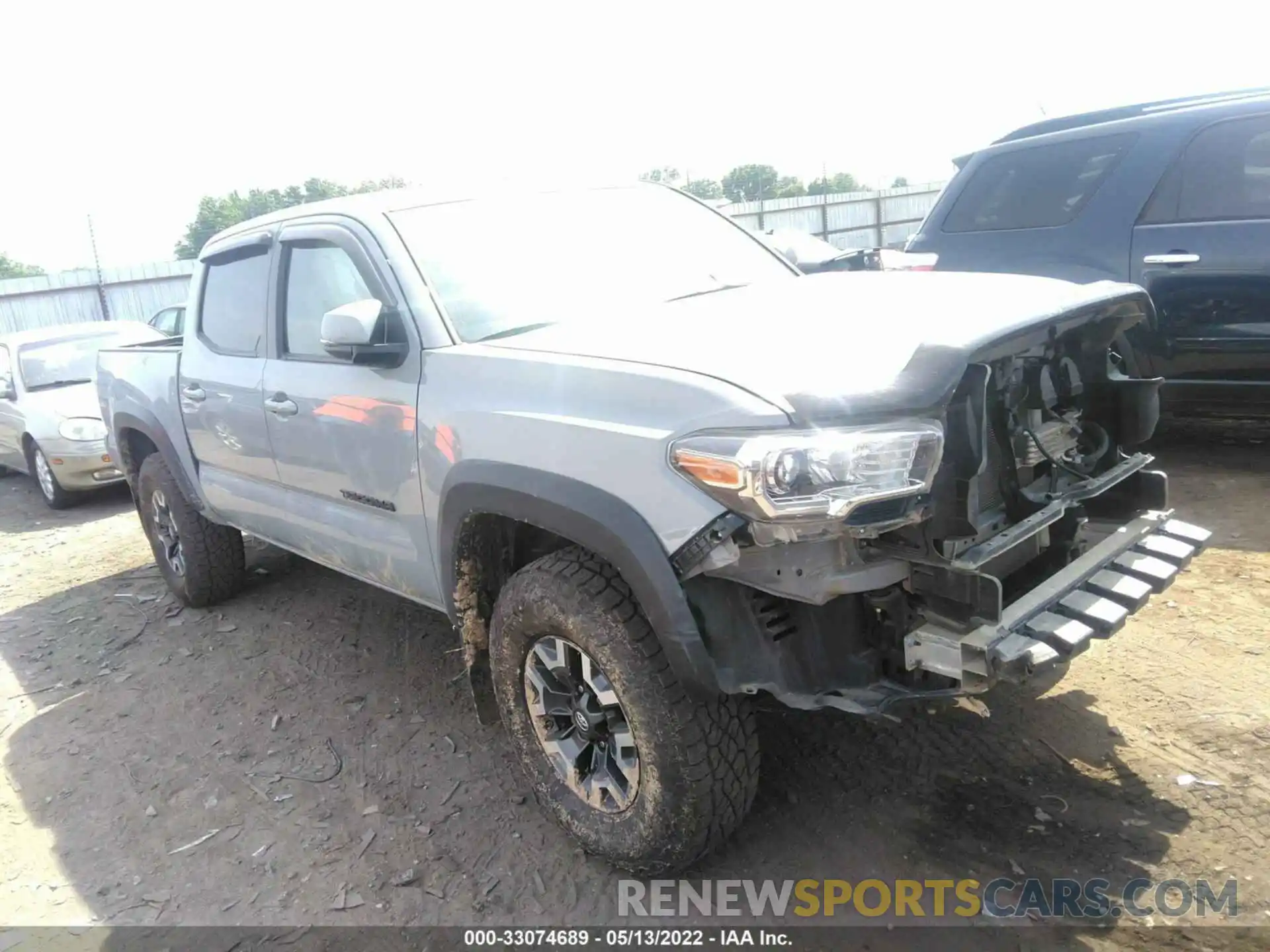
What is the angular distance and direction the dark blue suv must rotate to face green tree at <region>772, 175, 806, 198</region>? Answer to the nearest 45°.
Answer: approximately 90° to its left

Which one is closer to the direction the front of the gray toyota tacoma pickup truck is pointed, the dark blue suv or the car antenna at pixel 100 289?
the dark blue suv

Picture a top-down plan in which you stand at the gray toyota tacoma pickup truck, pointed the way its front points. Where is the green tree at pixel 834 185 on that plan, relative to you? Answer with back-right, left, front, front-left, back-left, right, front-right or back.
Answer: back-left

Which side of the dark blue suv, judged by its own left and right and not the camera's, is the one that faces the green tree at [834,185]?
left

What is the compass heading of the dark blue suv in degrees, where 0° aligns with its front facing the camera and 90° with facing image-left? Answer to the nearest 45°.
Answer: approximately 270°

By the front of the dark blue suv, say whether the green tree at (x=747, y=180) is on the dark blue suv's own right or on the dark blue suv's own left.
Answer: on the dark blue suv's own left

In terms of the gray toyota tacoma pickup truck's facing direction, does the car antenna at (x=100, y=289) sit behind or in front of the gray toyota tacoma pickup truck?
behind

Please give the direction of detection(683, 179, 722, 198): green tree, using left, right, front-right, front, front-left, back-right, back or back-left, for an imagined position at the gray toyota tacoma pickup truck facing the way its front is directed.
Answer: back-left

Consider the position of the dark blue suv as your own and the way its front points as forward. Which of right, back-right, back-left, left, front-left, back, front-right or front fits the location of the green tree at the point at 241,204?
back-left

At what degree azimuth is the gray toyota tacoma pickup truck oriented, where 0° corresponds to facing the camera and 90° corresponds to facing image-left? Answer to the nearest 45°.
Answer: approximately 315°

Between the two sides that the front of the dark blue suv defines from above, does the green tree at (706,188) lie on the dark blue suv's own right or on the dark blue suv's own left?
on the dark blue suv's own left
